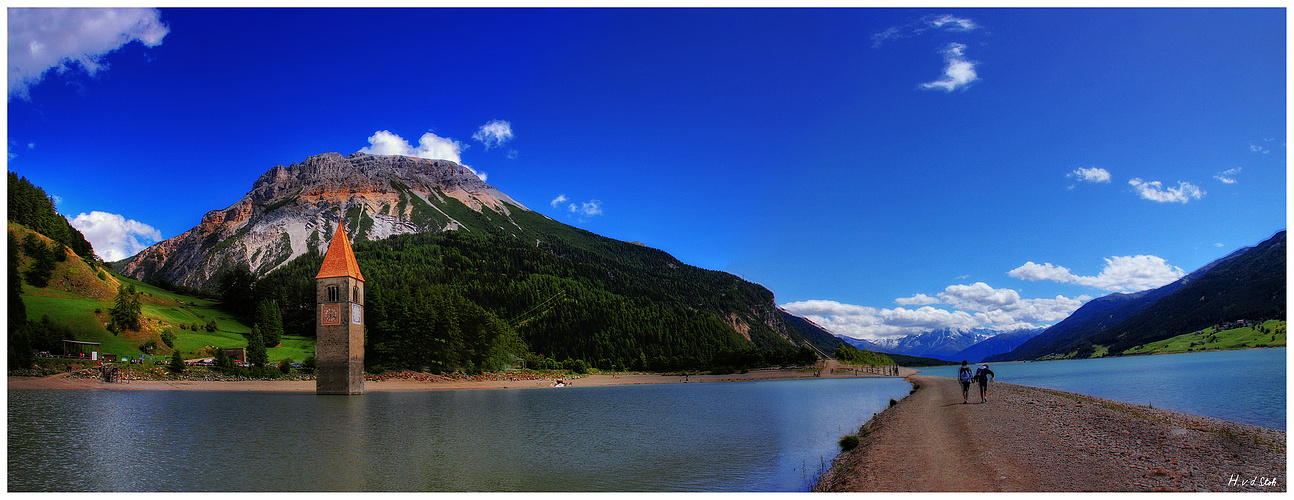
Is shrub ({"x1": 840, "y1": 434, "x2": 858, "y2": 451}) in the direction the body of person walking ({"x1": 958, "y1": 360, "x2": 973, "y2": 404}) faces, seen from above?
no

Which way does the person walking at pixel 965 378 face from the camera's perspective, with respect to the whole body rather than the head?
away from the camera
